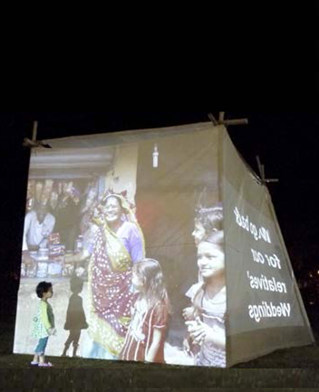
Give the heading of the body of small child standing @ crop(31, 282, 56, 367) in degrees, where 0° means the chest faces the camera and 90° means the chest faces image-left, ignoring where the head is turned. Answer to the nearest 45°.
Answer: approximately 270°

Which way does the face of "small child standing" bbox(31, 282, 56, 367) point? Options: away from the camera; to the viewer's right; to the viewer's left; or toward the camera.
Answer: to the viewer's right
